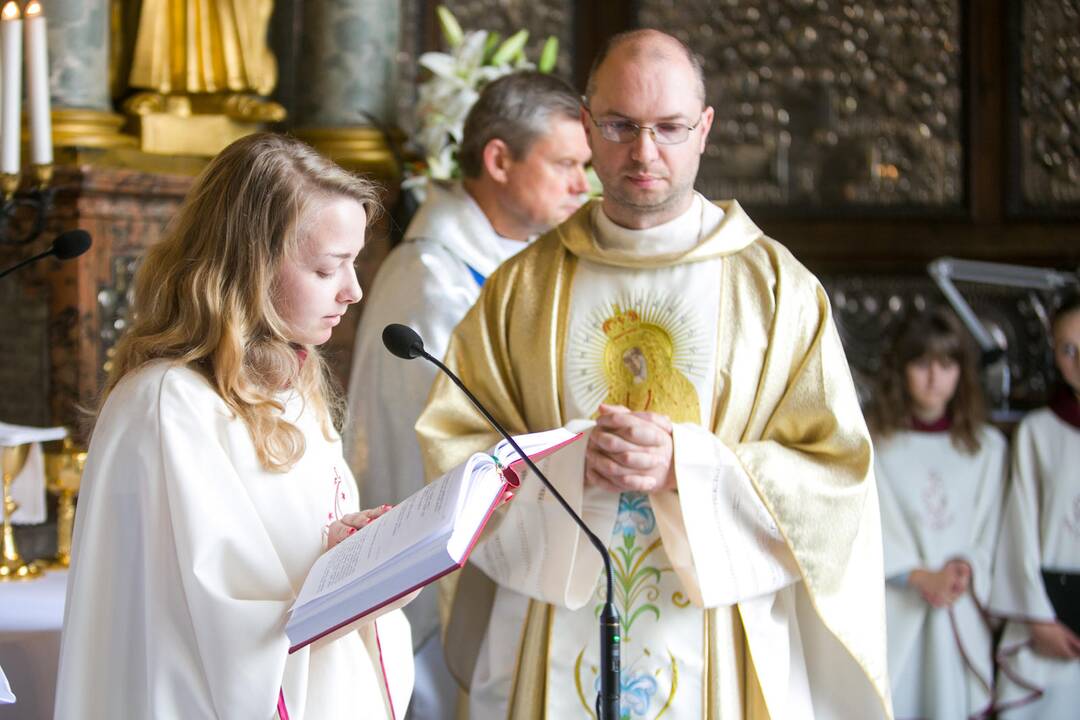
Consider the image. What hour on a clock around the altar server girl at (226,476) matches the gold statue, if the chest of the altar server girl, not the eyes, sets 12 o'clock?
The gold statue is roughly at 9 o'clock from the altar server girl.

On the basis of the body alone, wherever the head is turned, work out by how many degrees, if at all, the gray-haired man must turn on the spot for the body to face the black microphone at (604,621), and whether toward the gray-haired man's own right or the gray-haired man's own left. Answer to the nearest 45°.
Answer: approximately 90° to the gray-haired man's own right

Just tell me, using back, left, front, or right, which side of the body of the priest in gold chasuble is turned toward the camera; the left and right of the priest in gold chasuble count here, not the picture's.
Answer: front

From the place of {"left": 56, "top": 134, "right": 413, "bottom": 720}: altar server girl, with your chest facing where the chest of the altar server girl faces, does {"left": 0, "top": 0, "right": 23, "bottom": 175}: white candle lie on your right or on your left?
on your left

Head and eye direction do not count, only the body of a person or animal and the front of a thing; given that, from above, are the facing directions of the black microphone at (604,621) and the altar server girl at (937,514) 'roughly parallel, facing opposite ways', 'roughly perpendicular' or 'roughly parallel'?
roughly perpendicular

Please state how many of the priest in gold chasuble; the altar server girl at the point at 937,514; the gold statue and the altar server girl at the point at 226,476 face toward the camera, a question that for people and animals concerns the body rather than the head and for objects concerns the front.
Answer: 3

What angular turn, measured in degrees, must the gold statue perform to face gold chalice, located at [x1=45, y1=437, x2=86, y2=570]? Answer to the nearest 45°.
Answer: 0° — it already faces it

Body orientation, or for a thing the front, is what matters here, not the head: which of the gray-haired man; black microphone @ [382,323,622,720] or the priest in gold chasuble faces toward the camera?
the priest in gold chasuble

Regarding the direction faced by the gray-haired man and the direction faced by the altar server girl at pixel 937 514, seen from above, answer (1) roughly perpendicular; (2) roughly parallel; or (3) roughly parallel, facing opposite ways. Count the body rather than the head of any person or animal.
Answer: roughly perpendicular

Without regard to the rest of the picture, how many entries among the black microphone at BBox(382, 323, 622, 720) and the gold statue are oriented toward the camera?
1

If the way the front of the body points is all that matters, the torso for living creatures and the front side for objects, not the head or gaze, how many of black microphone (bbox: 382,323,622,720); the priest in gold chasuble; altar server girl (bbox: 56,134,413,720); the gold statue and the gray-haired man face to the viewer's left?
1

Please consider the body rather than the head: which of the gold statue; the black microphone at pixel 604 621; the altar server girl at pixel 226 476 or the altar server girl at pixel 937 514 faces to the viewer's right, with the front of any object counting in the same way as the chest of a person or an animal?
the altar server girl at pixel 226 476

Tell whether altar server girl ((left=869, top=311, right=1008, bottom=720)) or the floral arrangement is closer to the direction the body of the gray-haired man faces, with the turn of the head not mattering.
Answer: the altar server girl
